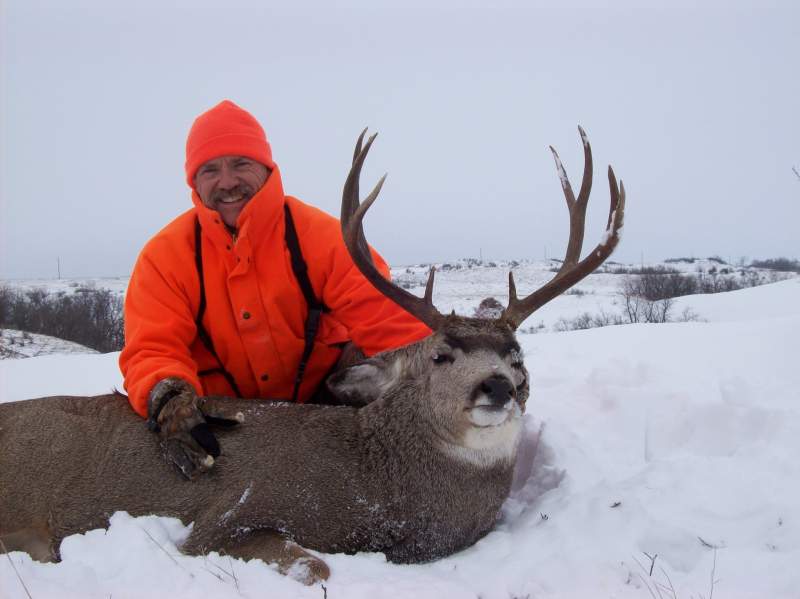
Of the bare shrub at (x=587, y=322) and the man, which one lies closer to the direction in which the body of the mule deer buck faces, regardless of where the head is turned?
the bare shrub

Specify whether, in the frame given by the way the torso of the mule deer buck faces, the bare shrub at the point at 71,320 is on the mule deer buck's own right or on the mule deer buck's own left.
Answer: on the mule deer buck's own left

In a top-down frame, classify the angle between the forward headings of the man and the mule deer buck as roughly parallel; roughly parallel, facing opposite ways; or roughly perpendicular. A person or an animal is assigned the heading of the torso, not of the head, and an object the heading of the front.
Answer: roughly perpendicular

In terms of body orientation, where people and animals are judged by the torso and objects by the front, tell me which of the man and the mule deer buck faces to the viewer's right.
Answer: the mule deer buck

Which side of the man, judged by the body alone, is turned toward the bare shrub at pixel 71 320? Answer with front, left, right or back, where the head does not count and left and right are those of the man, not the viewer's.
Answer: back

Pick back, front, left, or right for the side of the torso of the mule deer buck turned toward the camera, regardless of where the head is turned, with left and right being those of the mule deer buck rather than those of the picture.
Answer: right

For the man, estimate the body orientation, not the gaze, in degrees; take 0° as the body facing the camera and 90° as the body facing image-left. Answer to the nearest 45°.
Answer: approximately 0°

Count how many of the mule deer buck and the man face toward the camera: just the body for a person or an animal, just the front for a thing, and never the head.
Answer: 1
